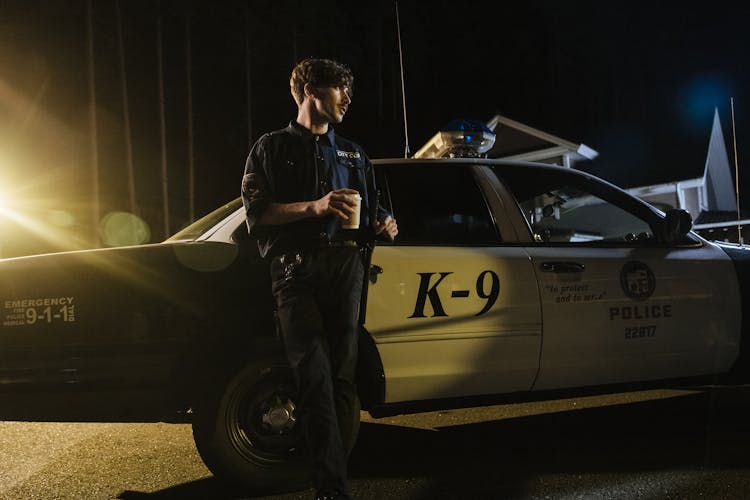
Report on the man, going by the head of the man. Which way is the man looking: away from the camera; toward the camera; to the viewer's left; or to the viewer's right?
to the viewer's right

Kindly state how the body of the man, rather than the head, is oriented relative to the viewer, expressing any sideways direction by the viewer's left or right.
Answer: facing the viewer and to the right of the viewer

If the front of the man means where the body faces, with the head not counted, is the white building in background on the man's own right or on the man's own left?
on the man's own left
